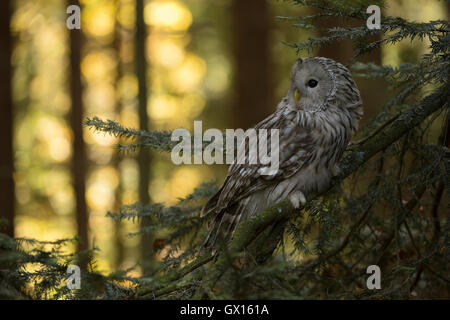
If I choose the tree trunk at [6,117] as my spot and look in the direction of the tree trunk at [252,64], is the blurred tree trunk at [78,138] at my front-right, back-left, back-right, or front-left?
front-left

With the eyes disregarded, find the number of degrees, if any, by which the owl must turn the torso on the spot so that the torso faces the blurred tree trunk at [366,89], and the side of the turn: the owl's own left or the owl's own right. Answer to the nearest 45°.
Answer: approximately 90° to the owl's own left

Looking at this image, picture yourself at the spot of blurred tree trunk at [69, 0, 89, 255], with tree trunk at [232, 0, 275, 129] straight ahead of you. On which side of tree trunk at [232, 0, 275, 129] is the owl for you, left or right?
right

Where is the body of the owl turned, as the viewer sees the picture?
to the viewer's right
